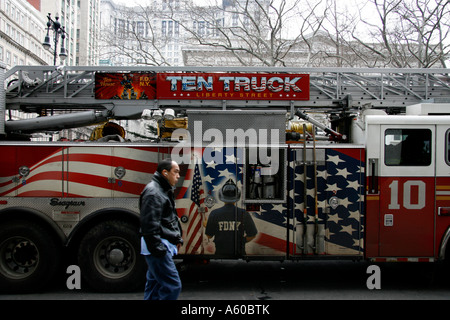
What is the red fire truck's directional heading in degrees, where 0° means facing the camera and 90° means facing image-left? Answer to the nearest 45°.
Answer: approximately 270°
